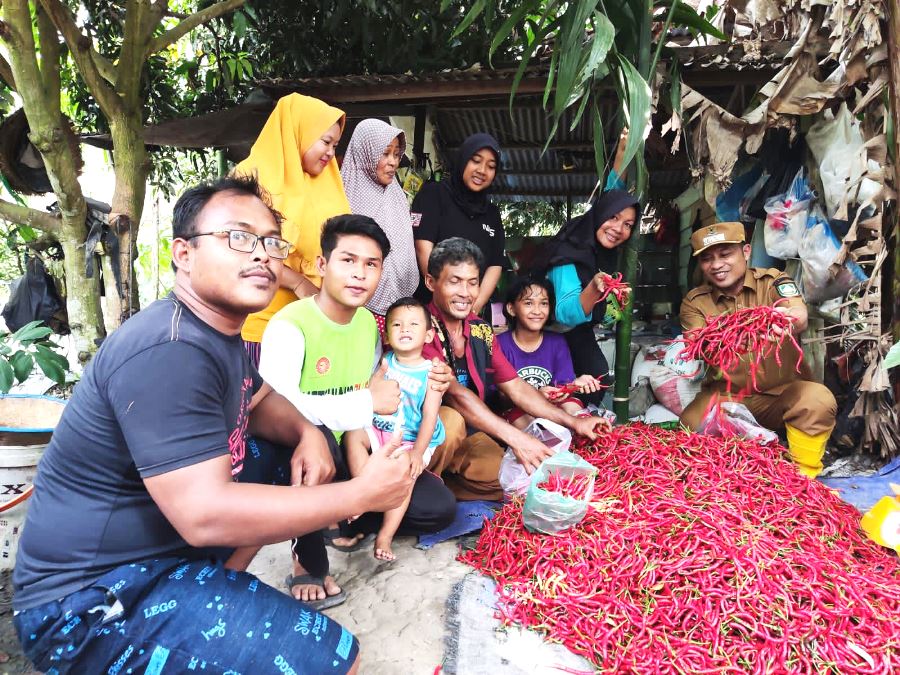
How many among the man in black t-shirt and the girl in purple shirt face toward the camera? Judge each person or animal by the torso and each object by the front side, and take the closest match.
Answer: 1

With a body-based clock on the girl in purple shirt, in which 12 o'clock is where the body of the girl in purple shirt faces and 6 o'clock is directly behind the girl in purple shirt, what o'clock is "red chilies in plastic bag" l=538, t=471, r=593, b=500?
The red chilies in plastic bag is roughly at 12 o'clock from the girl in purple shirt.

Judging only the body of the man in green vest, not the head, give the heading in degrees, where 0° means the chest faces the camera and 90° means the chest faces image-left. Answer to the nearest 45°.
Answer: approximately 315°

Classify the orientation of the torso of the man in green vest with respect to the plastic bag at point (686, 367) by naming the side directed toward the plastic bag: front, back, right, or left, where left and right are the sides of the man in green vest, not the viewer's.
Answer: left

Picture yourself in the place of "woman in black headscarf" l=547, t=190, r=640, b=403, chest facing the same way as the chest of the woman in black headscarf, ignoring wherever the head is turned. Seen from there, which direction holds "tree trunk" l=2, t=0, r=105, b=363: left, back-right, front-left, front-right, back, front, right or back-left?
back-right

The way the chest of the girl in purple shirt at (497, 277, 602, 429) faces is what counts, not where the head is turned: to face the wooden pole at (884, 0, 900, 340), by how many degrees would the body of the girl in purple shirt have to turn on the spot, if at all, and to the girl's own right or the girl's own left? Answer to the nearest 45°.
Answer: approximately 90° to the girl's own left

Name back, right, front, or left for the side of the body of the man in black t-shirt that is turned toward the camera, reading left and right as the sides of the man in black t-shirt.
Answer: right
